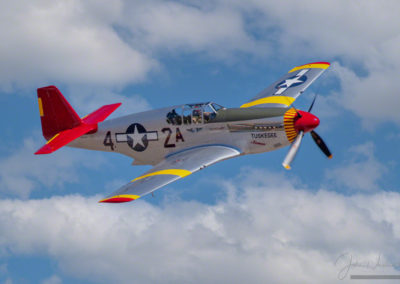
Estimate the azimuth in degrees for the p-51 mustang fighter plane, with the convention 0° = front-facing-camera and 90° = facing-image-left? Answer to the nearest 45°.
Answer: approximately 315°
